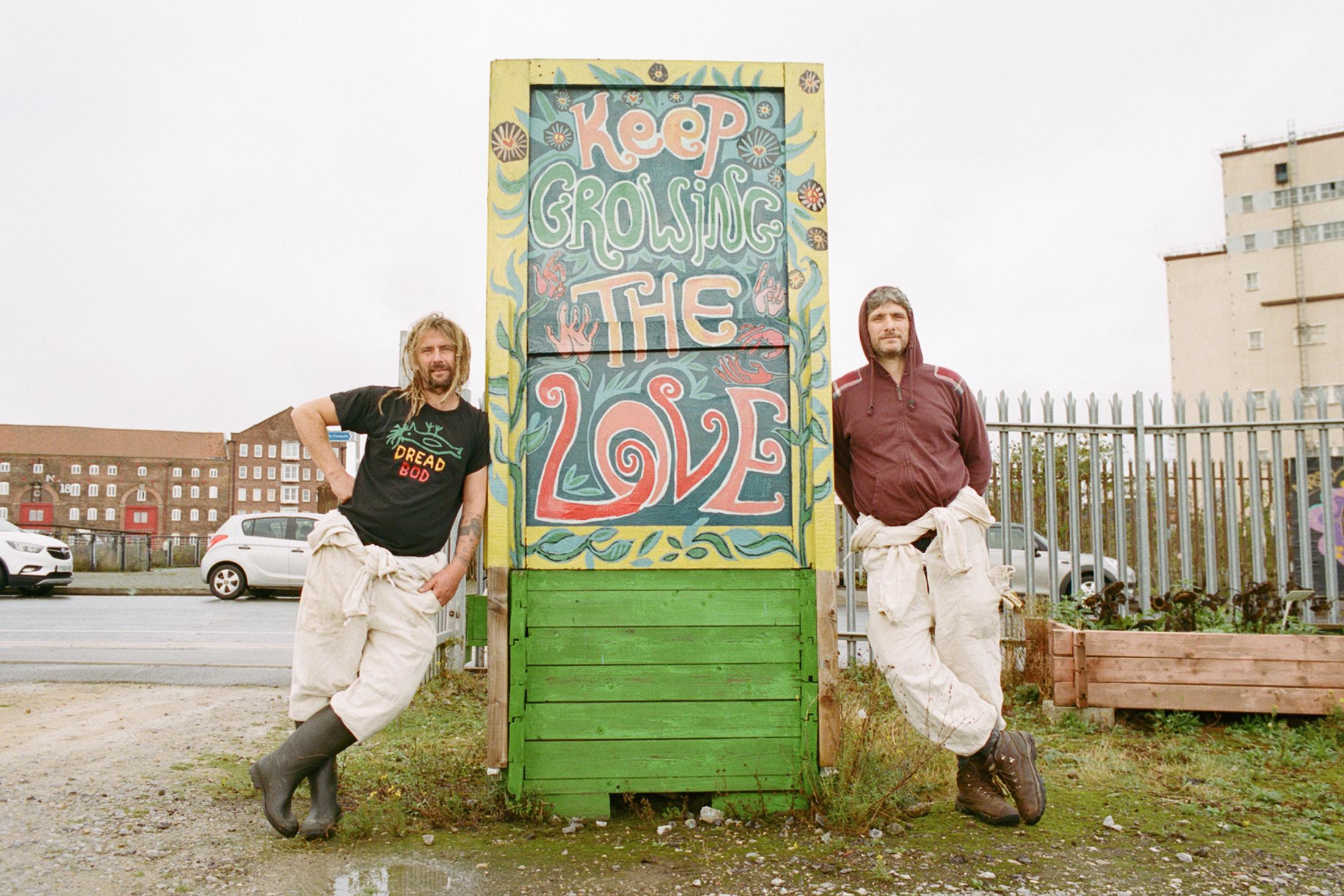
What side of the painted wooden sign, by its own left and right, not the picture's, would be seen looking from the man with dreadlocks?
right

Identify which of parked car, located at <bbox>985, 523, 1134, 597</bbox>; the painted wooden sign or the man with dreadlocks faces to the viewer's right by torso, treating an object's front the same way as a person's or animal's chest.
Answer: the parked car

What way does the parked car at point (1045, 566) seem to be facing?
to the viewer's right

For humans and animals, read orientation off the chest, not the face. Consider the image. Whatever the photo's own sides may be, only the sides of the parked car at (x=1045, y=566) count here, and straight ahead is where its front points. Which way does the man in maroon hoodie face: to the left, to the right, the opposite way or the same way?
to the right

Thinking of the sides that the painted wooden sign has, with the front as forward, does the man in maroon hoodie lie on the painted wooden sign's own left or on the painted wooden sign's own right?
on the painted wooden sign's own left

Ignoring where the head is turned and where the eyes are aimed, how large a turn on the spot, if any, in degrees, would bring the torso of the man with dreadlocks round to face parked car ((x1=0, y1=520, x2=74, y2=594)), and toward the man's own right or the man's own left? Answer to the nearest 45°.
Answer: approximately 180°

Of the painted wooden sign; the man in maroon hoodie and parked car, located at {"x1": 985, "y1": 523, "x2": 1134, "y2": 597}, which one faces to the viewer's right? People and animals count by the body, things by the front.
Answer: the parked car
